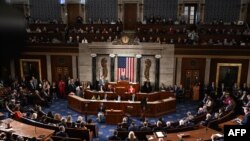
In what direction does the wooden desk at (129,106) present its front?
toward the camera

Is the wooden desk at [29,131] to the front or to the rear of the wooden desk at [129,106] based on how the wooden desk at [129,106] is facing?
to the front

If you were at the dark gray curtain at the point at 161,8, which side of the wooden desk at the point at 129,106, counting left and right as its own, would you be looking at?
back

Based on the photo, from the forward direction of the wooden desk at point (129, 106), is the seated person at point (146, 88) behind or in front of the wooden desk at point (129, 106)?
behind

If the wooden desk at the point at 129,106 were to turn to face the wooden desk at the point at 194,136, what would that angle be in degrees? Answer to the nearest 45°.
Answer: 0° — it already faces it

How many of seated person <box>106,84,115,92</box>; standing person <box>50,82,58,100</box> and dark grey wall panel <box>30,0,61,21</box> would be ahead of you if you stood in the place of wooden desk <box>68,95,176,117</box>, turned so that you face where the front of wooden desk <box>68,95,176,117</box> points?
0

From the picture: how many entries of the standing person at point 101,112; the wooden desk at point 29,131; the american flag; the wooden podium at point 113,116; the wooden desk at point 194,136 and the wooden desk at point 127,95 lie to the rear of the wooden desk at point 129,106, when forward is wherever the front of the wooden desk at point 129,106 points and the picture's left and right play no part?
2

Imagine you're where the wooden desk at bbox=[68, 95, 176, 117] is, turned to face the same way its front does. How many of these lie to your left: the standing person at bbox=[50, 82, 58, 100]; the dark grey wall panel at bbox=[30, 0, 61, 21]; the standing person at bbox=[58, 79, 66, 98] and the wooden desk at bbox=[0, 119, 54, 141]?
0

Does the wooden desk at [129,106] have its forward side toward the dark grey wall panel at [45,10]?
no

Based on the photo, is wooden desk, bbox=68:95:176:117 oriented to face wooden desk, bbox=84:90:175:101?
no

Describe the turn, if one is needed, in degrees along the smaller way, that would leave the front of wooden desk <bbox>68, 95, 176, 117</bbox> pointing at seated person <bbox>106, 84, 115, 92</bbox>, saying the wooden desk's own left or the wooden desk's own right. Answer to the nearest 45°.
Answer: approximately 135° to the wooden desk's own right

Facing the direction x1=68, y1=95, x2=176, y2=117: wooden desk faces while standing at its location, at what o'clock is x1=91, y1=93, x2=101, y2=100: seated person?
The seated person is roughly at 4 o'clock from the wooden desk.

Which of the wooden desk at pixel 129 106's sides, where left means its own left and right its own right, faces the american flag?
back

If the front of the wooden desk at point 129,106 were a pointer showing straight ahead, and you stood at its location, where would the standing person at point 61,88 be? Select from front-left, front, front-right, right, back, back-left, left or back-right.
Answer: back-right

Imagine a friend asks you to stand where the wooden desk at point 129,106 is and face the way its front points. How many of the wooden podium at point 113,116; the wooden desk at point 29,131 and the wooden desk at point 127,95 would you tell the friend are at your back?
1

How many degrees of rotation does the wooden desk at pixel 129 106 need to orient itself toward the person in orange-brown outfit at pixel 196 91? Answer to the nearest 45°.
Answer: approximately 135° to its left
